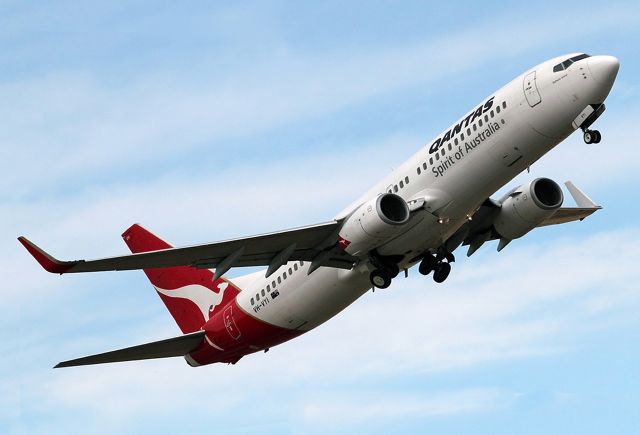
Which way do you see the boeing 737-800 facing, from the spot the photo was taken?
facing the viewer and to the right of the viewer
